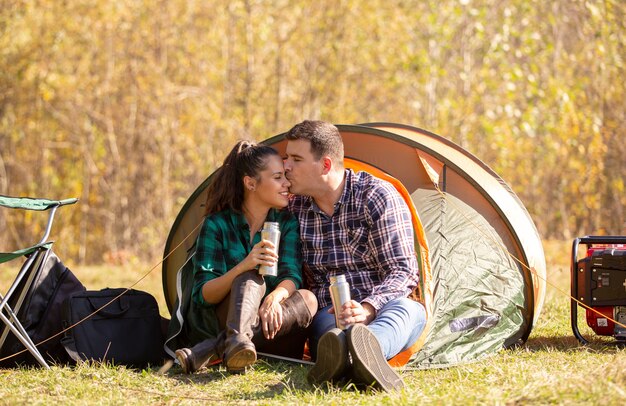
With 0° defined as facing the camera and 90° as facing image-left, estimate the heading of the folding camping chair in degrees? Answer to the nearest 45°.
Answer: approximately 270°

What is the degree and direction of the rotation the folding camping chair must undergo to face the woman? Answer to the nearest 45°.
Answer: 0° — it already faces them

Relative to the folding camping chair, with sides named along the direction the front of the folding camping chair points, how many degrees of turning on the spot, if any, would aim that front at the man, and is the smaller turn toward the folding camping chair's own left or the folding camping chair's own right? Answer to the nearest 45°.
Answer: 0° — it already faces them

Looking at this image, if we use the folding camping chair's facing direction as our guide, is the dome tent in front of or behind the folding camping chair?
in front
